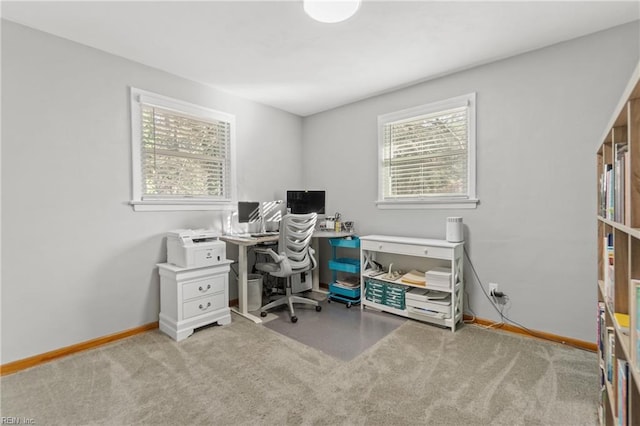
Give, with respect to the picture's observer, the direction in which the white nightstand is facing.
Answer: facing the viewer and to the right of the viewer

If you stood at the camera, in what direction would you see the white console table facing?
facing the viewer and to the left of the viewer

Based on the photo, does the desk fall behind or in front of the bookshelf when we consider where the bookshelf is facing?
in front

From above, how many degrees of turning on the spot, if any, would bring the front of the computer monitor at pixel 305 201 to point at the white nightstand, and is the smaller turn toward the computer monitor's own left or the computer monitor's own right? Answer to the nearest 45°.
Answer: approximately 45° to the computer monitor's own right

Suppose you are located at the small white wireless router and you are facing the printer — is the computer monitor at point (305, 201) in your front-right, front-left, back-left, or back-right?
front-right

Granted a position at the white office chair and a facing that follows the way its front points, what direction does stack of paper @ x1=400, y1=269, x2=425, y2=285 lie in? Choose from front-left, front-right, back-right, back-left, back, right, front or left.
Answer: back-right

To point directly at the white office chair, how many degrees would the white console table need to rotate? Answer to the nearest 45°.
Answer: approximately 45° to its right

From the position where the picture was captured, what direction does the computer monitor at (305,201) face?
facing the viewer

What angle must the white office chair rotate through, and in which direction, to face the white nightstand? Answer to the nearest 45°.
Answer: approximately 45° to its left

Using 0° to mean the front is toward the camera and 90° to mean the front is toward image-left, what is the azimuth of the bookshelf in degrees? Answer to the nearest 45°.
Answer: approximately 90°

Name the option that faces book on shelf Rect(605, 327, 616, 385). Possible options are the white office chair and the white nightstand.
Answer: the white nightstand

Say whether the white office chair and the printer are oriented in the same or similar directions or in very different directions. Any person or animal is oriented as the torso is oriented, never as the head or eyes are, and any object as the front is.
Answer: very different directions

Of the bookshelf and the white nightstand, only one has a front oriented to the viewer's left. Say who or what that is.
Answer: the bookshelf
